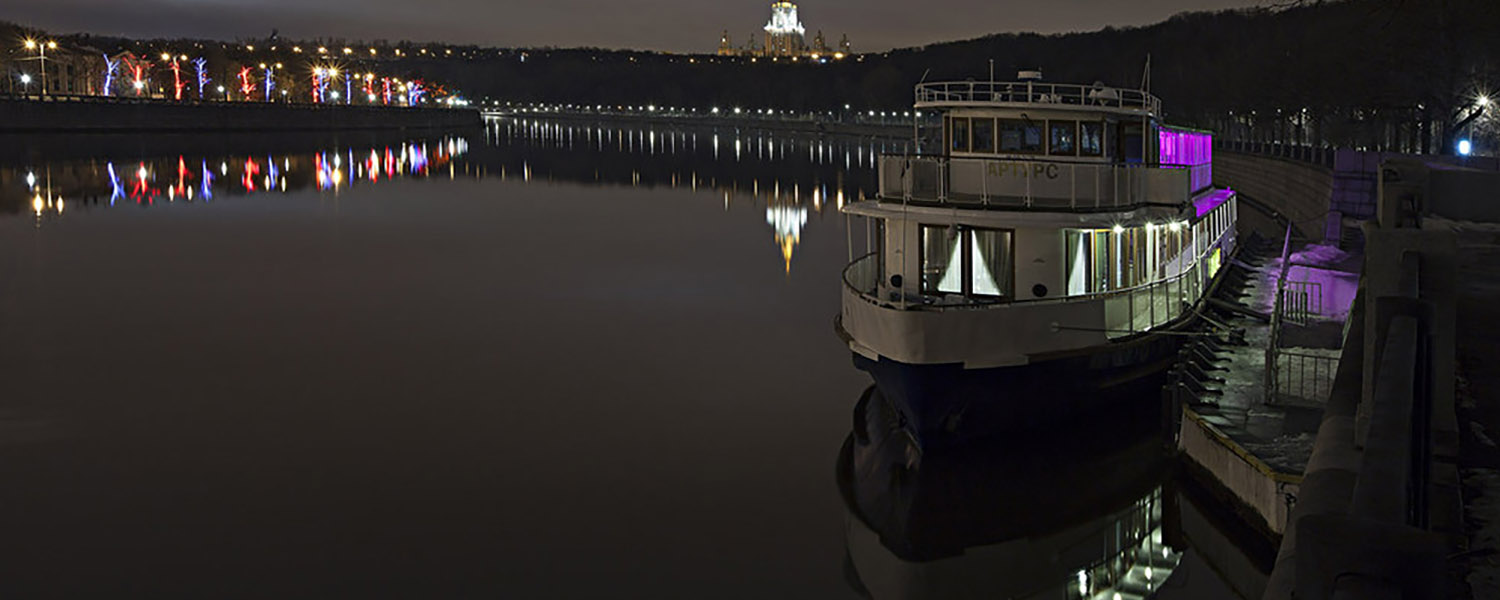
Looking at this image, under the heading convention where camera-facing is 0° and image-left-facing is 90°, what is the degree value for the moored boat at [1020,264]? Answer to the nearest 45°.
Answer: approximately 45°
